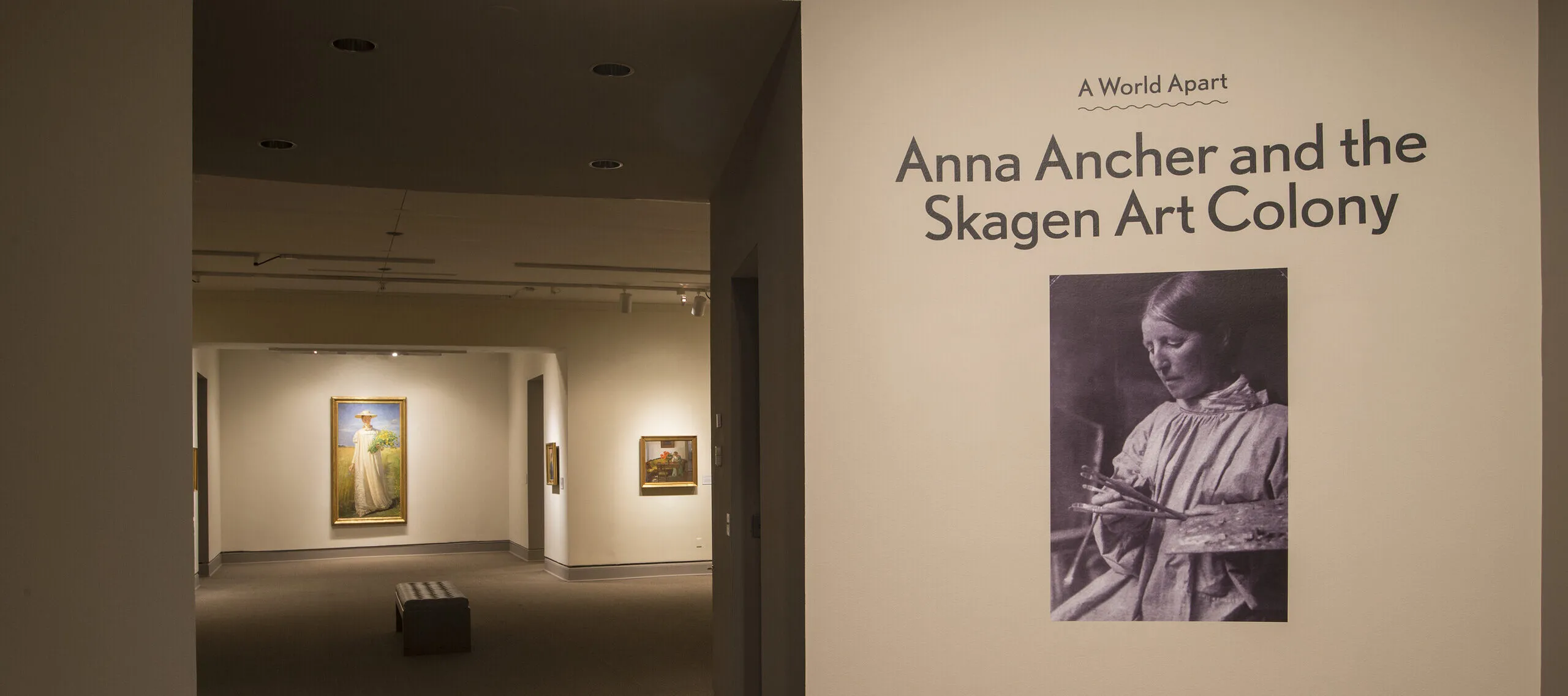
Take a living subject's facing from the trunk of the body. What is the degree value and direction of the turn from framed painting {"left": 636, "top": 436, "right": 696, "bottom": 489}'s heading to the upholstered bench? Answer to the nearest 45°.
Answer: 0° — it already faces it

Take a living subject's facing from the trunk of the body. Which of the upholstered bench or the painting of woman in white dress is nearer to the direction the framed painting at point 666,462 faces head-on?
the upholstered bench

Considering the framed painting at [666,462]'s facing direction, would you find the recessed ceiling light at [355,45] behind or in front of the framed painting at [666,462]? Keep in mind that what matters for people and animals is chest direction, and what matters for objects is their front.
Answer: in front

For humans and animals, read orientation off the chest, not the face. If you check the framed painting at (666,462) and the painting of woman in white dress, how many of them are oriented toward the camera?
2

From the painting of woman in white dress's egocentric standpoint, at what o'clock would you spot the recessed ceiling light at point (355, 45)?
The recessed ceiling light is roughly at 12 o'clock from the painting of woman in white dress.

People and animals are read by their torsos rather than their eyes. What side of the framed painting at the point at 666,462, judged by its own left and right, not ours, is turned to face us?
front

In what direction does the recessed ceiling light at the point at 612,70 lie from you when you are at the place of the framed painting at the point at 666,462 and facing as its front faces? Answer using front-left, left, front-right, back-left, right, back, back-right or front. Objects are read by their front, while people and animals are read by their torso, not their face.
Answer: front

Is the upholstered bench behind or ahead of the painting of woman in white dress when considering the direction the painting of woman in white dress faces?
ahead

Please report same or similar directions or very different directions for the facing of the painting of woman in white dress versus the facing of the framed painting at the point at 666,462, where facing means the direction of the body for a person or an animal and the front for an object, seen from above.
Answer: same or similar directions

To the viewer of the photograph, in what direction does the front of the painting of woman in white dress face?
facing the viewer

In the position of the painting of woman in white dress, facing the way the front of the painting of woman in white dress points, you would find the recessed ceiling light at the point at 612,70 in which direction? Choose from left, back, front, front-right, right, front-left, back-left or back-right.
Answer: front

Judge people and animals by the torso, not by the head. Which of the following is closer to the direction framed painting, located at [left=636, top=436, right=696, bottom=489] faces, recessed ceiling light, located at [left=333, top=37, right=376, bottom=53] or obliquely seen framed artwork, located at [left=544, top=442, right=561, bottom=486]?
the recessed ceiling light

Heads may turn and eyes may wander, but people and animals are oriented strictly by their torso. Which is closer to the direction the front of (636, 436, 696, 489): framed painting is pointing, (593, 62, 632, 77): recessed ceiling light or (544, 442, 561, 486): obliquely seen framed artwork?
the recessed ceiling light
